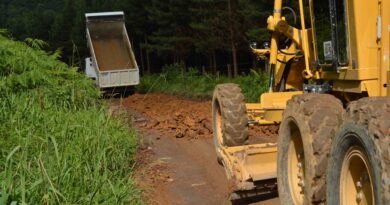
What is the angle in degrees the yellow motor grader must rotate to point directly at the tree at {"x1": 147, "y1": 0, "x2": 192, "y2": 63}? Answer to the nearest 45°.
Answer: approximately 45° to its right

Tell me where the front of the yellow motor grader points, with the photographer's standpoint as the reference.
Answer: facing away from the viewer and to the left of the viewer
